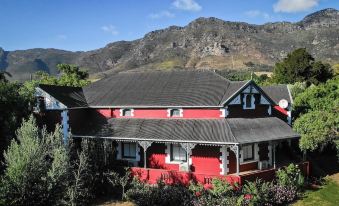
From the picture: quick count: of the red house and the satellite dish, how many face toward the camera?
2

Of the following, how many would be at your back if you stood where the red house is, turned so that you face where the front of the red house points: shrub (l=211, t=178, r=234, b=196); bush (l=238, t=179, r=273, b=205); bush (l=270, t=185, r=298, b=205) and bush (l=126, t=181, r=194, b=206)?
0

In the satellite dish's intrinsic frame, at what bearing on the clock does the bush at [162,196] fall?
The bush is roughly at 1 o'clock from the satellite dish.

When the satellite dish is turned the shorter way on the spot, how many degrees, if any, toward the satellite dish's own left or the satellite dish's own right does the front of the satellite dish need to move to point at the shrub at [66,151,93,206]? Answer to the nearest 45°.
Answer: approximately 45° to the satellite dish's own right

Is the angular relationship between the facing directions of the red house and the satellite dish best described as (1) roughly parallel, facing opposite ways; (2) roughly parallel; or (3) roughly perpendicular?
roughly parallel

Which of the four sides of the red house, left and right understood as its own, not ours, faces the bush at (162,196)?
front

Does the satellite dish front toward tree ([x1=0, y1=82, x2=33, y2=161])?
no

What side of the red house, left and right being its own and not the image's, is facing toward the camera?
front

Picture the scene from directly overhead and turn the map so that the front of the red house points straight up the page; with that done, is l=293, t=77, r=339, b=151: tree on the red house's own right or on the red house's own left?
on the red house's own left

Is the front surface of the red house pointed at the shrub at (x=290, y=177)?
no

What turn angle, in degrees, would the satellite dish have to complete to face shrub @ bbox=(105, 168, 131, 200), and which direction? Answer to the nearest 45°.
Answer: approximately 45° to its right

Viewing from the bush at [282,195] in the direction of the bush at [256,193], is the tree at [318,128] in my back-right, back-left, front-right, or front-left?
back-right

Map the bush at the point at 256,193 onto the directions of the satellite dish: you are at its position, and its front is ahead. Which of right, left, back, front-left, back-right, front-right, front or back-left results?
front

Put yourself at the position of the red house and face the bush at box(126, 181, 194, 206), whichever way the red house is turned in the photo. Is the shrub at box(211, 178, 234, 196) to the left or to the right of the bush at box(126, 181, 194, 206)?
left

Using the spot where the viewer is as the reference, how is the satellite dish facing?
facing the viewer
